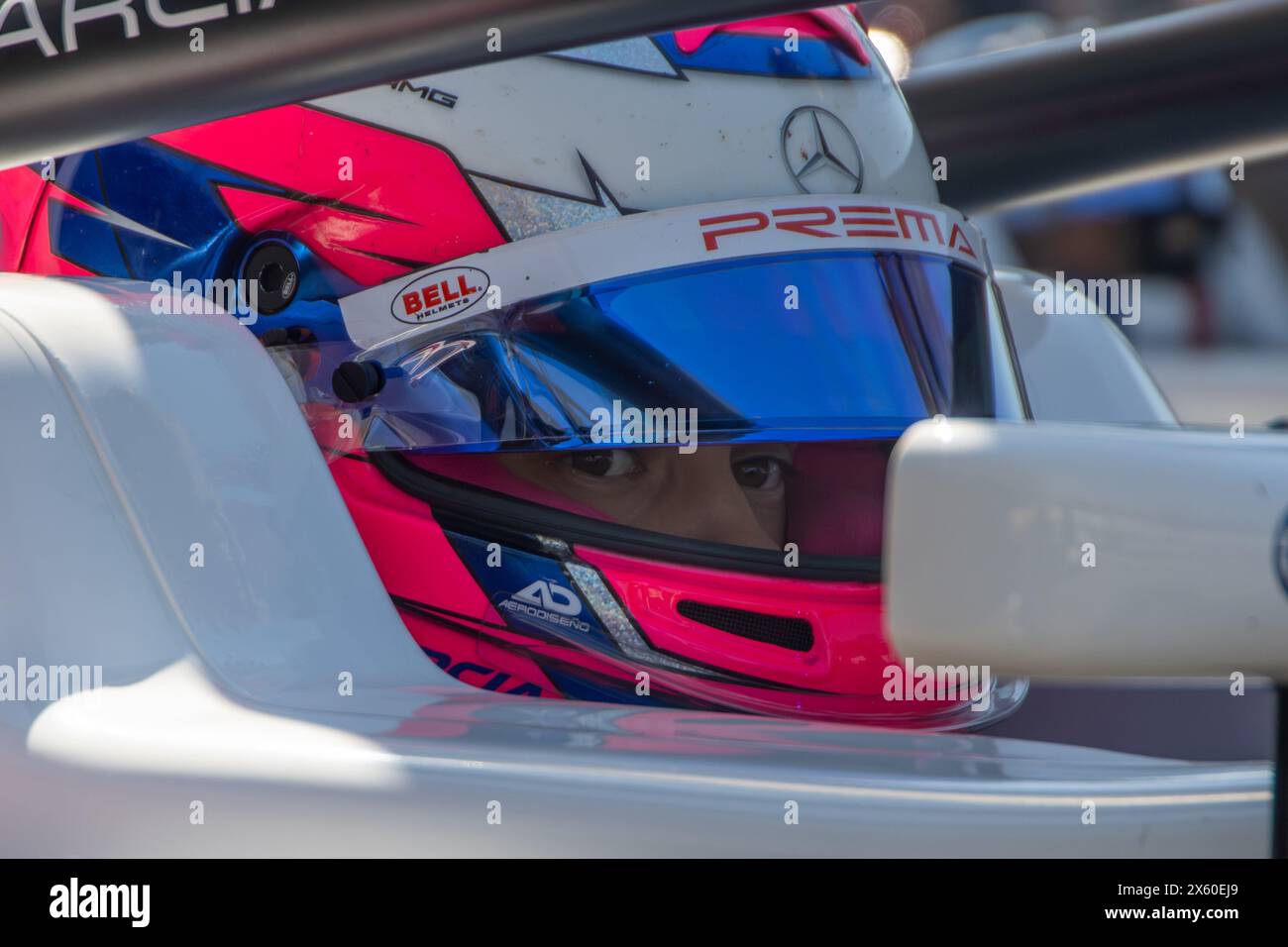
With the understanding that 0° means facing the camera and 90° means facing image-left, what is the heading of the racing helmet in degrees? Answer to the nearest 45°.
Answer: approximately 315°
